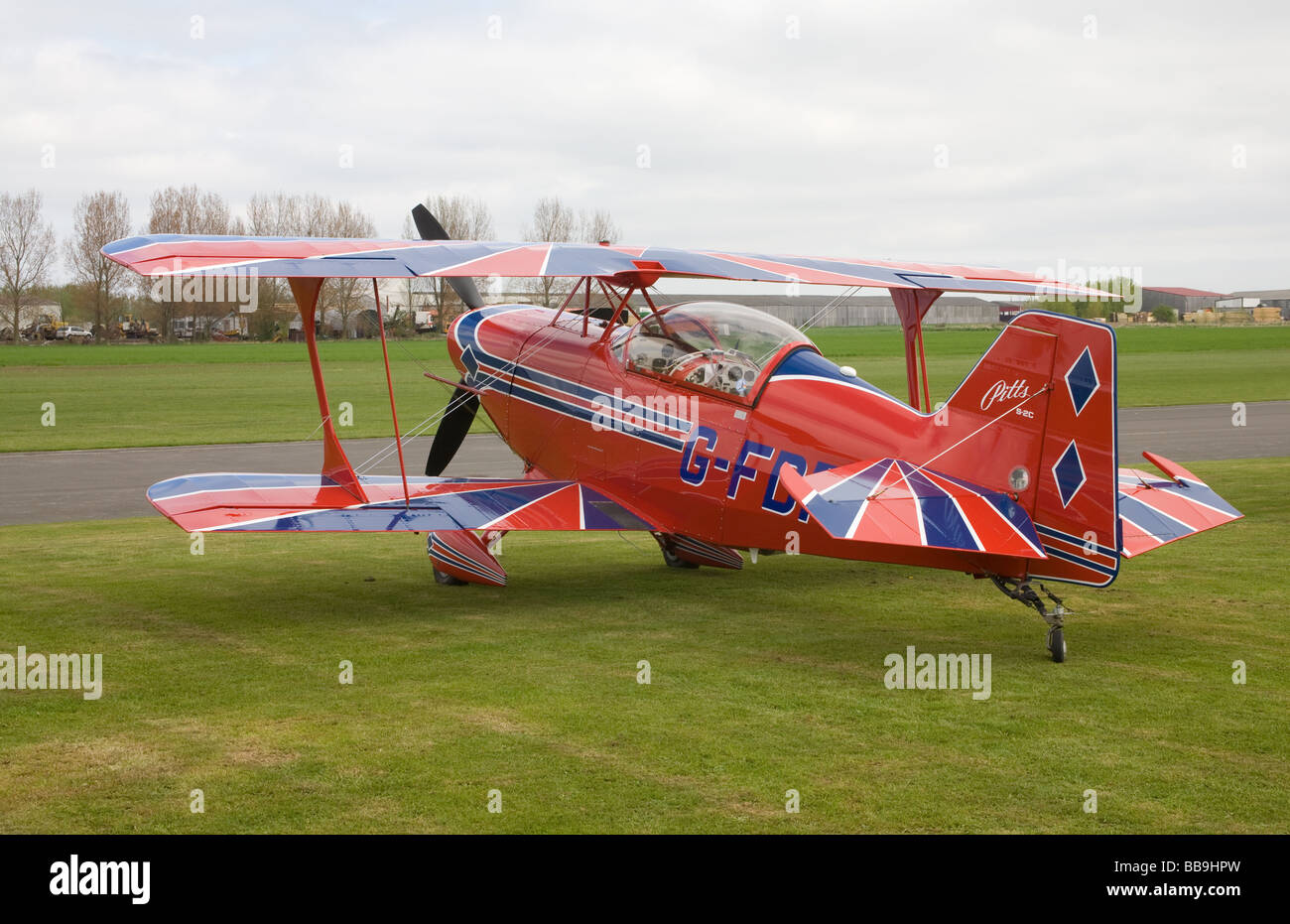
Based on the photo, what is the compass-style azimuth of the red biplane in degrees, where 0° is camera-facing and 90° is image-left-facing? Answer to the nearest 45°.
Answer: approximately 135°
